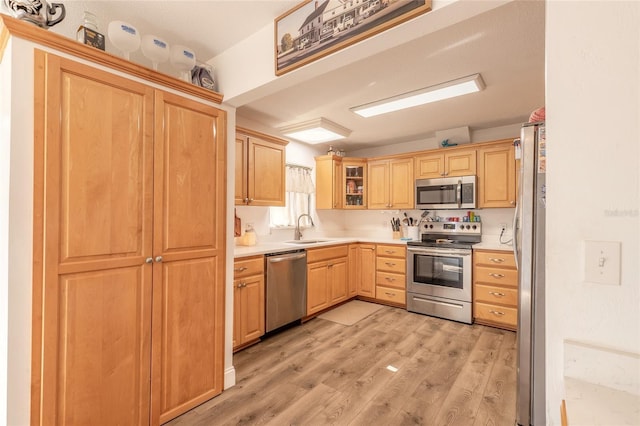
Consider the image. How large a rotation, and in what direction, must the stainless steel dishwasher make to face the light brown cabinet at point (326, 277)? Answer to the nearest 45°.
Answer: approximately 90° to its left

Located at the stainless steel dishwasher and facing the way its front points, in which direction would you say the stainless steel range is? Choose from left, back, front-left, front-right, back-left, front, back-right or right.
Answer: front-left

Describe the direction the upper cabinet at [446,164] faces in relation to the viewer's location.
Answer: facing the viewer

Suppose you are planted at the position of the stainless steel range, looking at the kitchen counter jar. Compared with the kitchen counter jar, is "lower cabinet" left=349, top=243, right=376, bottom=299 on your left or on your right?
right

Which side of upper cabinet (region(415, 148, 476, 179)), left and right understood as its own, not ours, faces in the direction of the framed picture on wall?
front

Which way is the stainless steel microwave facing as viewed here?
toward the camera

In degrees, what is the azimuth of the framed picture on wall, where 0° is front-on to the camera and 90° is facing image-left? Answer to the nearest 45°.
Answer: approximately 45°

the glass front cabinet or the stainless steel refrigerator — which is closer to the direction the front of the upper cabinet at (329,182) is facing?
the stainless steel refrigerator

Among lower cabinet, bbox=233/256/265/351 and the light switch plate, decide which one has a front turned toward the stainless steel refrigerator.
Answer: the lower cabinet

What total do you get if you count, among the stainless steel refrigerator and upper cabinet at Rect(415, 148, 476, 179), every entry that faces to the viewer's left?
1

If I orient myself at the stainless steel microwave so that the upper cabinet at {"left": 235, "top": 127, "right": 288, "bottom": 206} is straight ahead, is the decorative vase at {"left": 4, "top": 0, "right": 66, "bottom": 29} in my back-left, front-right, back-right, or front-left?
front-left

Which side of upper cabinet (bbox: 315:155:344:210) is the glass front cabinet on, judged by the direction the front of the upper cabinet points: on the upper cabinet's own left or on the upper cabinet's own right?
on the upper cabinet's own left

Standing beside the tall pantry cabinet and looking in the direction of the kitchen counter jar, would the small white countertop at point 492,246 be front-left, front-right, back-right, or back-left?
front-right

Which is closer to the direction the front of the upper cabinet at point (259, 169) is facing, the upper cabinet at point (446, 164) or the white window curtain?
the upper cabinet

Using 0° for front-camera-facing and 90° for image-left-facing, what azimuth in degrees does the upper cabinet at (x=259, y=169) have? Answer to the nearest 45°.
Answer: approximately 315°
